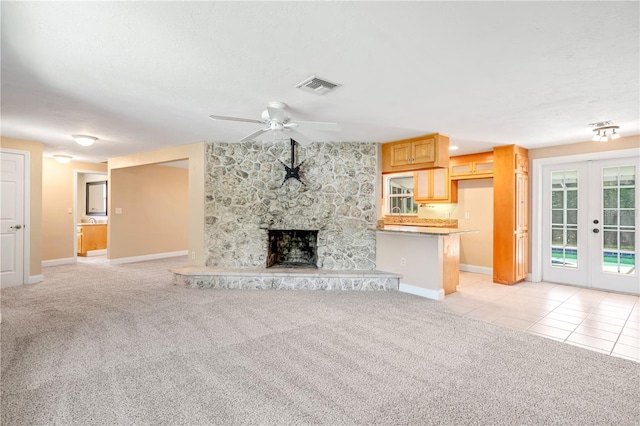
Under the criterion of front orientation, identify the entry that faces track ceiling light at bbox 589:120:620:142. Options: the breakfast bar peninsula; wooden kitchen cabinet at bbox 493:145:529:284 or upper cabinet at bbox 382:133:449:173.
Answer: the wooden kitchen cabinet

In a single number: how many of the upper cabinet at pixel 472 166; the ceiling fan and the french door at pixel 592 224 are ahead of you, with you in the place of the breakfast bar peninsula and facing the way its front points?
1

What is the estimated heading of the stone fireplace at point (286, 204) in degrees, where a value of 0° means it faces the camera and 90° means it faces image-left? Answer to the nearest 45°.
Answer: approximately 0°

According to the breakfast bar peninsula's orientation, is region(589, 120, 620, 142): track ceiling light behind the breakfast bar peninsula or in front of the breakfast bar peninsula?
behind

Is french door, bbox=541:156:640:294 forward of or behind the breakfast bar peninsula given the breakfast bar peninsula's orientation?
behind

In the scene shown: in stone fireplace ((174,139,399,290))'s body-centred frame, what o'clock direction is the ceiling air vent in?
The ceiling air vent is roughly at 12 o'clock from the stone fireplace.

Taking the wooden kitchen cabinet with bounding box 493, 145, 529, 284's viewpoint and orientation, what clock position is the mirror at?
The mirror is roughly at 4 o'clock from the wooden kitchen cabinet.

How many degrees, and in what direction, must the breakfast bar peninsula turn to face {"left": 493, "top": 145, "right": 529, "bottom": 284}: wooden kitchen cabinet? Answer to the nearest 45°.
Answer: approximately 180°
